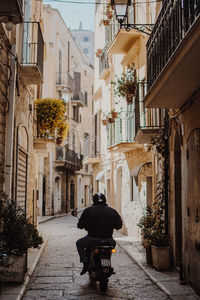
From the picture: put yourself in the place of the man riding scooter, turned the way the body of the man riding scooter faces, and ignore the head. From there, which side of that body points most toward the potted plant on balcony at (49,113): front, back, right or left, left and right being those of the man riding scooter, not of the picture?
front

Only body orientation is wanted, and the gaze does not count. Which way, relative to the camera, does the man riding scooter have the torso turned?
away from the camera

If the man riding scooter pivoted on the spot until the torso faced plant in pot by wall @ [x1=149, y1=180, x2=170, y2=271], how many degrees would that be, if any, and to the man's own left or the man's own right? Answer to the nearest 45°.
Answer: approximately 45° to the man's own right

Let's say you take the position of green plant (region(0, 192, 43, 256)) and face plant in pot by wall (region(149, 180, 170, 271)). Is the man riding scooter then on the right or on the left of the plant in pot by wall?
right

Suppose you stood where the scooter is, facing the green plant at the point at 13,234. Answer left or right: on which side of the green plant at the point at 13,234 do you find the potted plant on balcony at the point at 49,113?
right

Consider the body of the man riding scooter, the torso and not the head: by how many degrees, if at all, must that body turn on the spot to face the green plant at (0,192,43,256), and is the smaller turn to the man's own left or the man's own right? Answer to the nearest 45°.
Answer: approximately 90° to the man's own left

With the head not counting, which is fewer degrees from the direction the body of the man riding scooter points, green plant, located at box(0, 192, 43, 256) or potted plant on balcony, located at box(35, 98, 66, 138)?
the potted plant on balcony
